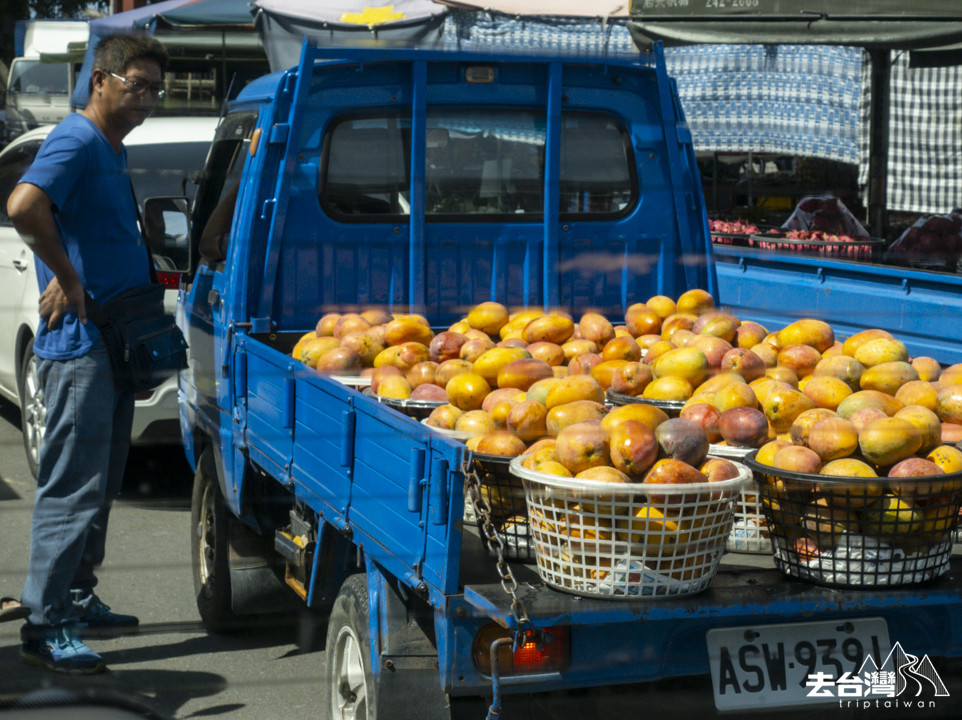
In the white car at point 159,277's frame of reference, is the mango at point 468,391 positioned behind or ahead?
behind

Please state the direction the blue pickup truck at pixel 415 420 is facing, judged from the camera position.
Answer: facing away from the viewer and to the left of the viewer

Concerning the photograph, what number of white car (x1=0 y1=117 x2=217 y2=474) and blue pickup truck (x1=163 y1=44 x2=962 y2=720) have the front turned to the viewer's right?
0

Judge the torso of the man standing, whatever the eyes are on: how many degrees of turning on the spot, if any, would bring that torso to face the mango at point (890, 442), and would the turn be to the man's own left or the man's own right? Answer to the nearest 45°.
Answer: approximately 45° to the man's own right

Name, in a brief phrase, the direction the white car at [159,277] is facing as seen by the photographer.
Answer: facing away from the viewer and to the left of the viewer

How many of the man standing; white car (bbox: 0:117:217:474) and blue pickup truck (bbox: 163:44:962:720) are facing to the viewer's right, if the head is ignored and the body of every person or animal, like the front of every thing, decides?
1

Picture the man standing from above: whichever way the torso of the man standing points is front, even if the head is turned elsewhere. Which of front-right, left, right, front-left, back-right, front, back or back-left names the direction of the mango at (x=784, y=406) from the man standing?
front-right

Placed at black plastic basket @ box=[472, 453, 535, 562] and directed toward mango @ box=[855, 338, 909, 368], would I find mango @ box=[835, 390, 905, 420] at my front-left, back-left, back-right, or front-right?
front-right

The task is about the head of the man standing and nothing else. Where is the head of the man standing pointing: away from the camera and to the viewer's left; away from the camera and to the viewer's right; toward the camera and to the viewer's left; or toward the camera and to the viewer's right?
toward the camera and to the viewer's right

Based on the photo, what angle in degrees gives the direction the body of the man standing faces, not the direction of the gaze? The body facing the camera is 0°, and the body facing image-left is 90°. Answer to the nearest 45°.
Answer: approximately 270°
